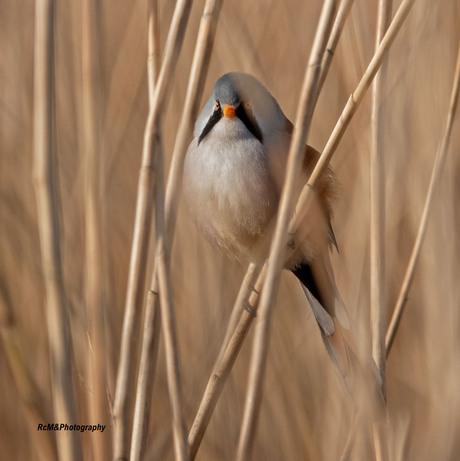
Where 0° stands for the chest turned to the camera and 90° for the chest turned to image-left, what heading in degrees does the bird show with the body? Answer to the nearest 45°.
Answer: approximately 45°

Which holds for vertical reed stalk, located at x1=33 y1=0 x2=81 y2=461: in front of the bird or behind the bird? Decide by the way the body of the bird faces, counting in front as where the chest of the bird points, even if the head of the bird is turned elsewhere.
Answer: in front
